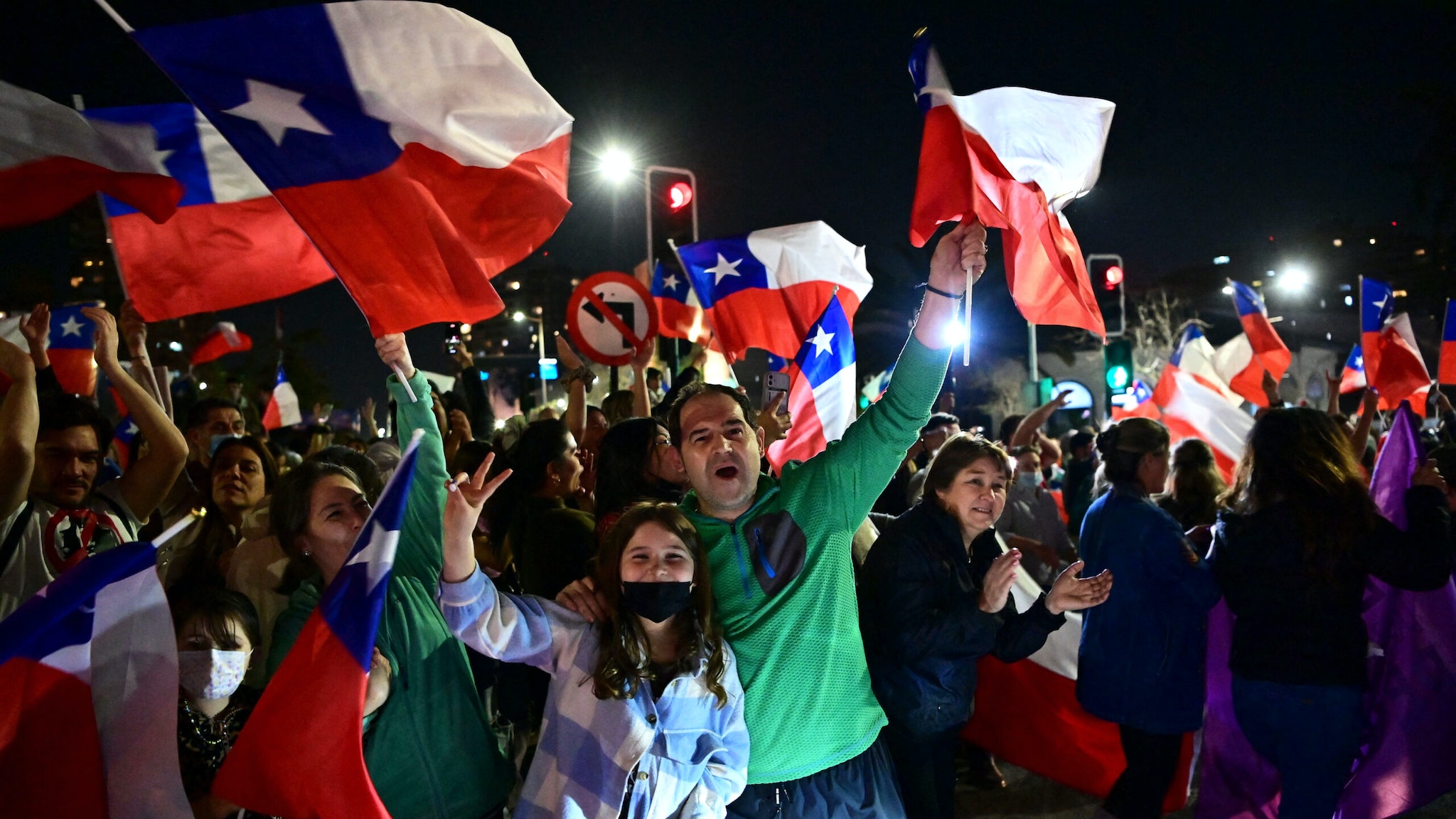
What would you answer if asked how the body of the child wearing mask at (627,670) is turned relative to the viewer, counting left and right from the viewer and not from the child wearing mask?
facing the viewer

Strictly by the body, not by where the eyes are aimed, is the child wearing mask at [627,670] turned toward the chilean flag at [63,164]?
no

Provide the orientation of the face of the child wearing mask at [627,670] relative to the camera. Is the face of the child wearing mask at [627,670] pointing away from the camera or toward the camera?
toward the camera

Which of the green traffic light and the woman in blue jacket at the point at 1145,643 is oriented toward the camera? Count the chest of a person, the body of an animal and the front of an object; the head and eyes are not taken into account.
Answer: the green traffic light

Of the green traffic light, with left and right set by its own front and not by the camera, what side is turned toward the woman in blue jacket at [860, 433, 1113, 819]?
front

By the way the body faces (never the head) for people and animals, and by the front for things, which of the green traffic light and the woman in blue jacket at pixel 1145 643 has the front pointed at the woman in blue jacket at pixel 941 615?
the green traffic light

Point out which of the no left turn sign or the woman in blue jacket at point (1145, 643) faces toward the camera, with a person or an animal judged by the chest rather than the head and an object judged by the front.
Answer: the no left turn sign

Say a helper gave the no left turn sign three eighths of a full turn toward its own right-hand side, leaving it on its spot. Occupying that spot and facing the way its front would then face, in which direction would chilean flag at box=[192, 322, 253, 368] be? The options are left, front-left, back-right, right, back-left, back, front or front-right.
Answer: front

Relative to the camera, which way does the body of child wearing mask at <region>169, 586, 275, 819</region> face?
toward the camera

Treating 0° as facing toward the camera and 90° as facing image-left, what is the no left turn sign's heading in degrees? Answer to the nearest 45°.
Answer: approximately 0°

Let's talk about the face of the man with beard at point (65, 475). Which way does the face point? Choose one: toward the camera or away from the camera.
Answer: toward the camera

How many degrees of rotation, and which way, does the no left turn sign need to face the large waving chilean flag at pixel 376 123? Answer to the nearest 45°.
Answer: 0° — it already faces it

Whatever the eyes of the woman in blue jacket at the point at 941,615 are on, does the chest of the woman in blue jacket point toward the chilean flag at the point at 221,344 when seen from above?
no

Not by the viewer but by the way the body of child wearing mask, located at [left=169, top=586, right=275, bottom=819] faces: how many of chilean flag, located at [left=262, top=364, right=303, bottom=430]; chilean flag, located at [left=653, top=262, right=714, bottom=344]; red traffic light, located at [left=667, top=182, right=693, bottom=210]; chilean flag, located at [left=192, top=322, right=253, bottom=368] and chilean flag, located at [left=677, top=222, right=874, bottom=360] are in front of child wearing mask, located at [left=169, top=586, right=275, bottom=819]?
0

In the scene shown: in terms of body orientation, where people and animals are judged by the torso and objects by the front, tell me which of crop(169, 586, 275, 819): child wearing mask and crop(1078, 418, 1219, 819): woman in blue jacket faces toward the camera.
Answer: the child wearing mask

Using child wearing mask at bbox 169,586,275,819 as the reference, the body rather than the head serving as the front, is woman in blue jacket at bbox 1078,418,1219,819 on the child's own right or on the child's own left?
on the child's own left
